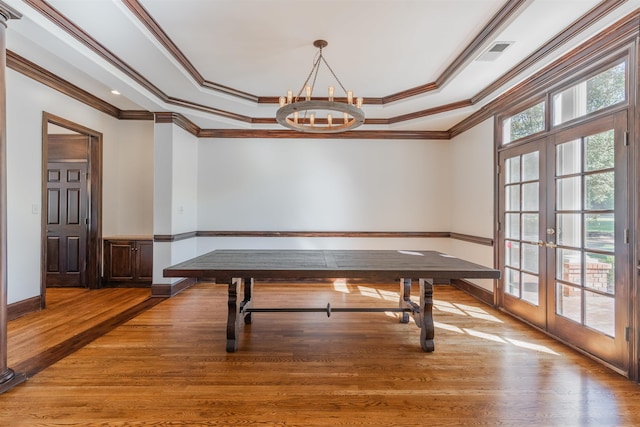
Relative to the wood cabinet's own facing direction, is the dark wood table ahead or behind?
ahead

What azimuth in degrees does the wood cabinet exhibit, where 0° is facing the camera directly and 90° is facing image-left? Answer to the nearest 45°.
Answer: approximately 0°

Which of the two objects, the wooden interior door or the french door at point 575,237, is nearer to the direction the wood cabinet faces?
the french door

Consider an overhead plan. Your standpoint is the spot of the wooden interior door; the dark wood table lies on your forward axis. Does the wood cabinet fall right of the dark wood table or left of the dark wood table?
left

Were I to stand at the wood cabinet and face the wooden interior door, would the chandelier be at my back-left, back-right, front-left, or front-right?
back-left

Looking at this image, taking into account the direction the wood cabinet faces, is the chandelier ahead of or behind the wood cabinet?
ahead

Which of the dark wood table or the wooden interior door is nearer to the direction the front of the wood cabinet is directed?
the dark wood table

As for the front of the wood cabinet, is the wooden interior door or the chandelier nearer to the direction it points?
the chandelier
